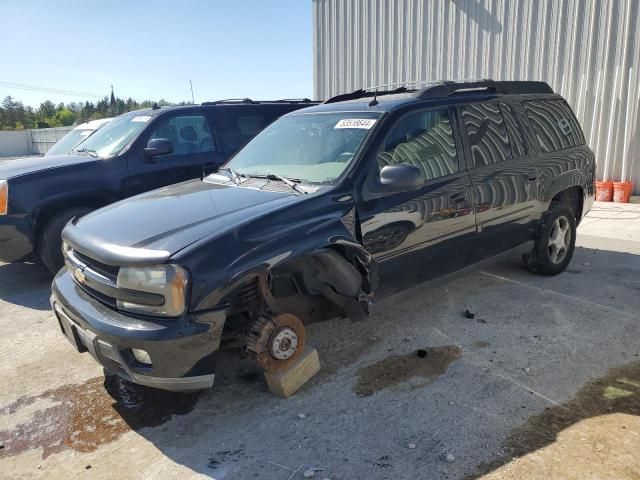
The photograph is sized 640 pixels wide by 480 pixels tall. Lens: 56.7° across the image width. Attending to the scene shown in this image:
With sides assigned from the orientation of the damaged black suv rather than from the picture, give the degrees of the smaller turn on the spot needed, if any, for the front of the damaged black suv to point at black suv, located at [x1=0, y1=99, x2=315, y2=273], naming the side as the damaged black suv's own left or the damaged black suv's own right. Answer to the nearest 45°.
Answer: approximately 90° to the damaged black suv's own right

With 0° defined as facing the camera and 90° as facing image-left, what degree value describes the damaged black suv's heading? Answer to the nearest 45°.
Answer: approximately 45°
